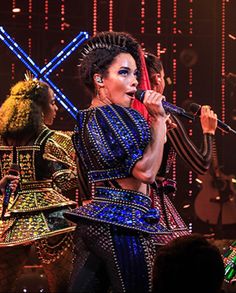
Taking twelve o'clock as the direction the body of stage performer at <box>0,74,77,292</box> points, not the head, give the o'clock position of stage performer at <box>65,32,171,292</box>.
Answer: stage performer at <box>65,32,171,292</box> is roughly at 4 o'clock from stage performer at <box>0,74,77,292</box>.

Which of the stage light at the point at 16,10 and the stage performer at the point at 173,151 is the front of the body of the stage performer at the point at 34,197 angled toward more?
the stage light

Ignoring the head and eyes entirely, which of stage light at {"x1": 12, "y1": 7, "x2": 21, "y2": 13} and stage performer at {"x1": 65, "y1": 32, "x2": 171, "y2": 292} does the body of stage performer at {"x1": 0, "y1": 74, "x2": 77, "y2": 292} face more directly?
the stage light

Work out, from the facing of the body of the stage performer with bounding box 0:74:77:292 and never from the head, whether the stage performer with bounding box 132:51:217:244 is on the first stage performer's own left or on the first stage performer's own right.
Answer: on the first stage performer's own right

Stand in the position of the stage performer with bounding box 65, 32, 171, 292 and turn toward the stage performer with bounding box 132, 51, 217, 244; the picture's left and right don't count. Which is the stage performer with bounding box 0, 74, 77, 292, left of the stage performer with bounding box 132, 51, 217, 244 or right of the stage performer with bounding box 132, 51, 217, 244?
left

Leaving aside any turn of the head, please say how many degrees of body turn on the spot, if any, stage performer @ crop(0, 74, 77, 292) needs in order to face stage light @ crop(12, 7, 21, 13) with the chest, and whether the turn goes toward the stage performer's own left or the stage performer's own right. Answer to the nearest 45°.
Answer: approximately 45° to the stage performer's own left

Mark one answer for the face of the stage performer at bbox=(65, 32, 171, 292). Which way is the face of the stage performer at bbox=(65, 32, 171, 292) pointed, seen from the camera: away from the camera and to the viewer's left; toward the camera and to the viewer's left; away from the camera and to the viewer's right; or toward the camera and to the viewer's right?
toward the camera and to the viewer's right
